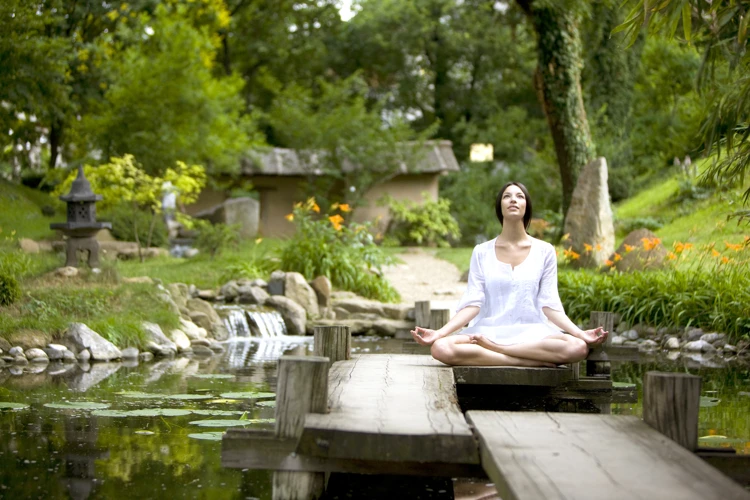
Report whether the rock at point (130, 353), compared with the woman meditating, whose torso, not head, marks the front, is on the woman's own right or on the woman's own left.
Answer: on the woman's own right

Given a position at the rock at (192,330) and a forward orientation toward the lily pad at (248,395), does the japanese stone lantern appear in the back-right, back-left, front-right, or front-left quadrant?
back-right

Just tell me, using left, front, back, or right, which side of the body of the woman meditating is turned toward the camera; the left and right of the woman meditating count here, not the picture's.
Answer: front

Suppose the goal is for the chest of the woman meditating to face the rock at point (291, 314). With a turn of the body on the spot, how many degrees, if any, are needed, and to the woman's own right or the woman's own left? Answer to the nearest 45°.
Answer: approximately 135° to the woman's own right

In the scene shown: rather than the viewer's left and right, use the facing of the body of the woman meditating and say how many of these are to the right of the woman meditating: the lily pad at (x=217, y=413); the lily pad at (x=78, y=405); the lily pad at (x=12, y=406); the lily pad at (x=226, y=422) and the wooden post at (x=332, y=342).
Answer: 5

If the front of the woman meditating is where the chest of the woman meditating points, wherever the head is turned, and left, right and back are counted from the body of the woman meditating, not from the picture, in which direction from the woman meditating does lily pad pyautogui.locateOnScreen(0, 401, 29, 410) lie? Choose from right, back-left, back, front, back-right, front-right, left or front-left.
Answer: right

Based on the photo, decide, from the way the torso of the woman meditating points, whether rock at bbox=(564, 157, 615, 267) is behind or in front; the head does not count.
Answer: behind

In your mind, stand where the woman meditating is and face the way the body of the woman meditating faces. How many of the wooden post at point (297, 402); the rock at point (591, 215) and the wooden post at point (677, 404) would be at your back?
1

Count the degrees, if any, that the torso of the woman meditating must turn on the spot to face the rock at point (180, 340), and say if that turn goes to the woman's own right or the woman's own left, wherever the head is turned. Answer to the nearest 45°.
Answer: approximately 135° to the woman's own right
